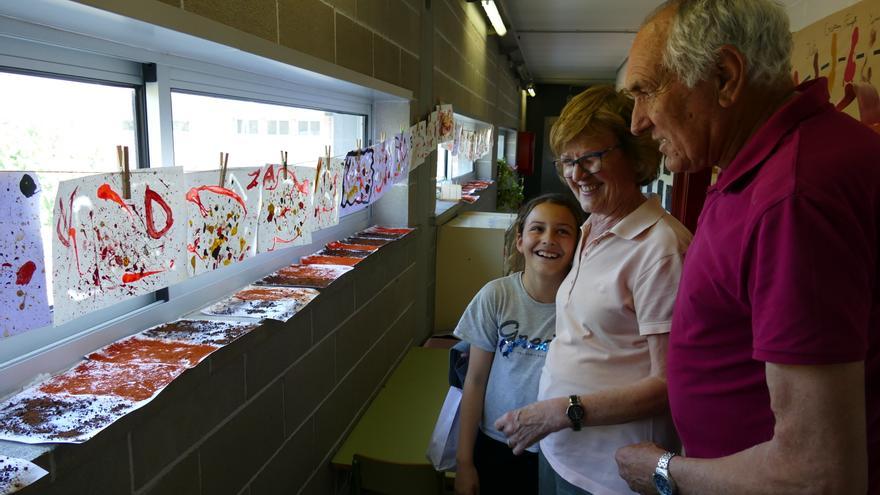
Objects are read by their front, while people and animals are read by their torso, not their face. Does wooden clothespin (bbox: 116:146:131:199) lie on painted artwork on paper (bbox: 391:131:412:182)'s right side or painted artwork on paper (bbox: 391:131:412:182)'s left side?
on its right

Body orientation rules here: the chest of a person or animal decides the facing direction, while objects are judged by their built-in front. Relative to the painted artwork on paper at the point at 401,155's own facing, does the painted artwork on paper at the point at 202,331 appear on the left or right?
on its right

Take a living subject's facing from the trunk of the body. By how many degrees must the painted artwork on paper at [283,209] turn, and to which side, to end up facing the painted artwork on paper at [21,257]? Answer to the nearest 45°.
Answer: approximately 90° to its right

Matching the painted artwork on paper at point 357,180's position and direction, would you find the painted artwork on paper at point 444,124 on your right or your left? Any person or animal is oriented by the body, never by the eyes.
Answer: on your left

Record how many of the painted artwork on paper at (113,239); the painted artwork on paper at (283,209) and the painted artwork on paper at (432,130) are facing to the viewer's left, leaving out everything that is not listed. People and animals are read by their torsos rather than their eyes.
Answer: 0

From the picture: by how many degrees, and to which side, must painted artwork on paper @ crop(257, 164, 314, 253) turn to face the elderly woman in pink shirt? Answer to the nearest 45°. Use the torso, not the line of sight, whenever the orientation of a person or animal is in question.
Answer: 0° — it already faces them

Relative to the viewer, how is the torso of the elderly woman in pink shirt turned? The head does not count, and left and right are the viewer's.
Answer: facing the viewer and to the left of the viewer

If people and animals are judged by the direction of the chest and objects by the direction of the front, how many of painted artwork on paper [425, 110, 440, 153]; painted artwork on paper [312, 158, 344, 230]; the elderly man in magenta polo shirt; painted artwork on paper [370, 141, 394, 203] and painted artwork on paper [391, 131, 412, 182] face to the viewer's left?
1

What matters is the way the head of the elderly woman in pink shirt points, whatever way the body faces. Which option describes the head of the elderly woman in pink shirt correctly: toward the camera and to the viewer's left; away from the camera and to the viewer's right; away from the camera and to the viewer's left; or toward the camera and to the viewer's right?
toward the camera and to the viewer's left

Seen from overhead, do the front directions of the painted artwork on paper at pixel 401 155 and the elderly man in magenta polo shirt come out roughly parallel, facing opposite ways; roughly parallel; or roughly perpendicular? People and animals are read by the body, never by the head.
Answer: roughly parallel, facing opposite ways

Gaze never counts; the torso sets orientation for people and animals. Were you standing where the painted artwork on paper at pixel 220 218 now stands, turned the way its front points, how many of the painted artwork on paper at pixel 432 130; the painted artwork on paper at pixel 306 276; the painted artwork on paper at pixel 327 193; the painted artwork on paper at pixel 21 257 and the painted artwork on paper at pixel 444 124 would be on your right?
1

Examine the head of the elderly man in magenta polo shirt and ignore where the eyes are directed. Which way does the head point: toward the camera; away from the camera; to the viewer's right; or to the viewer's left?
to the viewer's left

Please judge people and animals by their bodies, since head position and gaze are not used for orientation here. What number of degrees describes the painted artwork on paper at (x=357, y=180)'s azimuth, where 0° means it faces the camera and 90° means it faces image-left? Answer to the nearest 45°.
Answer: approximately 315°

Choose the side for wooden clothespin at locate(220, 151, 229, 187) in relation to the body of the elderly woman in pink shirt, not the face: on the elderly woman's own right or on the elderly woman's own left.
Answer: on the elderly woman's own right

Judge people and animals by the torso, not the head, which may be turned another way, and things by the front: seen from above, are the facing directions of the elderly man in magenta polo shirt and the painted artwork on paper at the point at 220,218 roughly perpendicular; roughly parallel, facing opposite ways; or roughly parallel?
roughly parallel, facing opposite ways

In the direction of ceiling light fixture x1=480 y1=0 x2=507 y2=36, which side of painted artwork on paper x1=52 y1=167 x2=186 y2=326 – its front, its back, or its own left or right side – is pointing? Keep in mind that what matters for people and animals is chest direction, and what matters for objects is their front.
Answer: left

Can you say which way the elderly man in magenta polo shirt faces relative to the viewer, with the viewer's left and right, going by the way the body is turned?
facing to the left of the viewer

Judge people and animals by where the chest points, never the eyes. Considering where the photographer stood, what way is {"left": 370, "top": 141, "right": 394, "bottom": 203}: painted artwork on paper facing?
facing the viewer and to the right of the viewer

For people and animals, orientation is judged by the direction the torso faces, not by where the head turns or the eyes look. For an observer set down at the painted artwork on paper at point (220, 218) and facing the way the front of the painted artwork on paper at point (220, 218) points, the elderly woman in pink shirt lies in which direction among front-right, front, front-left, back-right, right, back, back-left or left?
front
